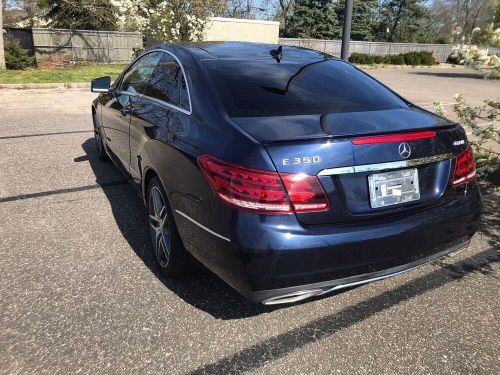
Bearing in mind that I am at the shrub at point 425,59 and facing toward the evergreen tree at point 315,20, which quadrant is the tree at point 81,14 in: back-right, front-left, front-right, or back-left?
front-left

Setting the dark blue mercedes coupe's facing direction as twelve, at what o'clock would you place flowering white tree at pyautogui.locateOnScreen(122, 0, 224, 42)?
The flowering white tree is roughly at 1 o'clock from the dark blue mercedes coupe.

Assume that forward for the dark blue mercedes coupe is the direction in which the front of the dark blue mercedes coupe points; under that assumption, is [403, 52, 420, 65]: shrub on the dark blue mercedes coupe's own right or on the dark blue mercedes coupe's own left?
on the dark blue mercedes coupe's own right

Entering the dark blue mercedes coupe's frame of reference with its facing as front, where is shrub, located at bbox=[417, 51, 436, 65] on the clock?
The shrub is roughly at 2 o'clock from the dark blue mercedes coupe.

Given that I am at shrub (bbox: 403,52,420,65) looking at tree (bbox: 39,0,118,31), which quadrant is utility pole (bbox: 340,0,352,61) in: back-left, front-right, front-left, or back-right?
front-left

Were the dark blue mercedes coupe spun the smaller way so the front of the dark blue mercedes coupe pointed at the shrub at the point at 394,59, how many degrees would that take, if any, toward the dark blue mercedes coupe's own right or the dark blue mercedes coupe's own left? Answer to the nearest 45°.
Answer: approximately 45° to the dark blue mercedes coupe's own right

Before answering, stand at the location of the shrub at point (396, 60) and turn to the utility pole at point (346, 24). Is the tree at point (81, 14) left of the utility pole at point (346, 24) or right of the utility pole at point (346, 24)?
right

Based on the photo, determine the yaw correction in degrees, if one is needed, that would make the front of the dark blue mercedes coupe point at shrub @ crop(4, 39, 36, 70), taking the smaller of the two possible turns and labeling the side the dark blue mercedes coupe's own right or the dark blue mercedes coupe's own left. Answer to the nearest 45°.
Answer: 0° — it already faces it

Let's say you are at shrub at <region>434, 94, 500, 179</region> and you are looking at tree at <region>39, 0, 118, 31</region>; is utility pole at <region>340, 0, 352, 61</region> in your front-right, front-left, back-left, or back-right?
front-right

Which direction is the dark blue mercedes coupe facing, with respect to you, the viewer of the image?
facing away from the viewer and to the left of the viewer

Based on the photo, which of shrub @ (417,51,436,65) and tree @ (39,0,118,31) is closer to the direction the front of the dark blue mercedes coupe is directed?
the tree

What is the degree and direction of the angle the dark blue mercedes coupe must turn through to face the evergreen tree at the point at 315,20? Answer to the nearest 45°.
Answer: approximately 45° to its right

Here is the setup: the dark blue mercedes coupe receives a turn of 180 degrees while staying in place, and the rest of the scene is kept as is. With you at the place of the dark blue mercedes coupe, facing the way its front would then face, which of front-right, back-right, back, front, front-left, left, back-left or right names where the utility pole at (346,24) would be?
back-left

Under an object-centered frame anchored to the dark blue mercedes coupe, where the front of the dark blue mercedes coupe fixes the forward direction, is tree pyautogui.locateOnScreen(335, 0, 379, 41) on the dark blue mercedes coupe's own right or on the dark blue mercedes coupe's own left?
on the dark blue mercedes coupe's own right

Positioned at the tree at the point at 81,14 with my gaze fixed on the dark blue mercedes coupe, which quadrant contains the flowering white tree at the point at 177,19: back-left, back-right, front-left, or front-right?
front-left

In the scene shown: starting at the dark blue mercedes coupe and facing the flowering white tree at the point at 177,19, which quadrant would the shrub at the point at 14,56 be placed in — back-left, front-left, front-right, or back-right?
front-left

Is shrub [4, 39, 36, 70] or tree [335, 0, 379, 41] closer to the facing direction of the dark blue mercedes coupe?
the shrub

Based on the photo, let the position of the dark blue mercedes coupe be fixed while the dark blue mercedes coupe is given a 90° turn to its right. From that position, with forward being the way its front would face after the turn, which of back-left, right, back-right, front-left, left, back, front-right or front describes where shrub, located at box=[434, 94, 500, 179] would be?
front

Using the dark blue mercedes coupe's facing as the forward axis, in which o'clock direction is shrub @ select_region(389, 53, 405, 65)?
The shrub is roughly at 2 o'clock from the dark blue mercedes coupe.
